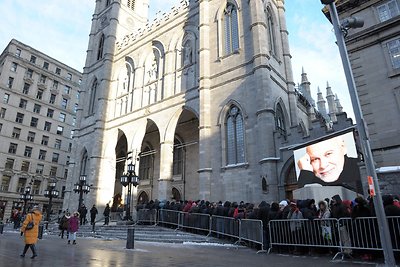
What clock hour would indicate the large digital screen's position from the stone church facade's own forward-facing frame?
The large digital screen is roughly at 9 o'clock from the stone church facade.

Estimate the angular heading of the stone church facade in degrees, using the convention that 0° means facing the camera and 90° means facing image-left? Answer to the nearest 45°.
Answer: approximately 45°

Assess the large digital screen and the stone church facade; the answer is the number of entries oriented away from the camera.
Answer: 0

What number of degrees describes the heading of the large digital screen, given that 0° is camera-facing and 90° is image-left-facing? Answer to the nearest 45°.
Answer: approximately 45°

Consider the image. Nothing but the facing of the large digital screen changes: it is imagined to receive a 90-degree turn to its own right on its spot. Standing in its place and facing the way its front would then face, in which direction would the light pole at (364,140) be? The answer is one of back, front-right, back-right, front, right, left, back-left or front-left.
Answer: back-left

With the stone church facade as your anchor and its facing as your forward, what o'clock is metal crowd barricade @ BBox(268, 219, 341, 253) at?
The metal crowd barricade is roughly at 10 o'clock from the stone church facade.

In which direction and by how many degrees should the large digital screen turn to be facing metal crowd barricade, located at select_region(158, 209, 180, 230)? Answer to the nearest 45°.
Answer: approximately 45° to its right

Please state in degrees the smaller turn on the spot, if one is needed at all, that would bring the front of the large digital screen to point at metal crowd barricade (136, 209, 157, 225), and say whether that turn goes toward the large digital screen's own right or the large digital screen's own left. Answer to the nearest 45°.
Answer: approximately 45° to the large digital screen's own right
